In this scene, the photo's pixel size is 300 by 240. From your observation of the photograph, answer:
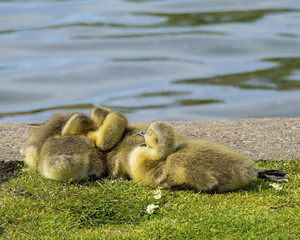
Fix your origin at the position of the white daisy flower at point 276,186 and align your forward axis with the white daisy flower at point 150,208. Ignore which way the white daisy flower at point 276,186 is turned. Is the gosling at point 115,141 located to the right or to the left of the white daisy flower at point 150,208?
right

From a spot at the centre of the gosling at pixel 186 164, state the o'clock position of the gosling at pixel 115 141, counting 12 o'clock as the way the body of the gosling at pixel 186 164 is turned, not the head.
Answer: the gosling at pixel 115 141 is roughly at 1 o'clock from the gosling at pixel 186 164.

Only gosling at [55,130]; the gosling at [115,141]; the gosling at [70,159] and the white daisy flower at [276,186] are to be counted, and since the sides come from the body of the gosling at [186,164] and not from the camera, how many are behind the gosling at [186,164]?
1

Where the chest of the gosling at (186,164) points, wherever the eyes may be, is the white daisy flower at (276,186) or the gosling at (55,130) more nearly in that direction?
the gosling

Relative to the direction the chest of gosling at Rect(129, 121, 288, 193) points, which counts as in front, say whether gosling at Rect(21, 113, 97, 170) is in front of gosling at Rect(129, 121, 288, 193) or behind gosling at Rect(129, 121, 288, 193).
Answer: in front

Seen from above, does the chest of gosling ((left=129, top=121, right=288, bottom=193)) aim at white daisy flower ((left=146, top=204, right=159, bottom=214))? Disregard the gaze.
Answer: no

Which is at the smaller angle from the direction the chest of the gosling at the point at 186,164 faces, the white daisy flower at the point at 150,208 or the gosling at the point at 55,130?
the gosling

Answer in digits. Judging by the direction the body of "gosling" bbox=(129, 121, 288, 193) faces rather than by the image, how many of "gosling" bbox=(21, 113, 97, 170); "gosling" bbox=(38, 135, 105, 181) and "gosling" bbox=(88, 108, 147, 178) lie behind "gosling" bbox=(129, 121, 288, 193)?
0

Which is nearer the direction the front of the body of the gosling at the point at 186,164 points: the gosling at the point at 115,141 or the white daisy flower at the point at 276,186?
the gosling

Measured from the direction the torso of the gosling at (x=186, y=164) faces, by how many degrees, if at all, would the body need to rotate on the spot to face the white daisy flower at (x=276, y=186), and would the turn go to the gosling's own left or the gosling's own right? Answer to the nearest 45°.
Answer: approximately 180°

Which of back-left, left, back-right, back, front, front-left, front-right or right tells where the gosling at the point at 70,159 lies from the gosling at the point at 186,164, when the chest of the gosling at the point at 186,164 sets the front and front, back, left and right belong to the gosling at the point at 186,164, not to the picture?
front

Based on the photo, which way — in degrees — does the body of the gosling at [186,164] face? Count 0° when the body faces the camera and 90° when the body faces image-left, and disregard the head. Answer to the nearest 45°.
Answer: approximately 90°
